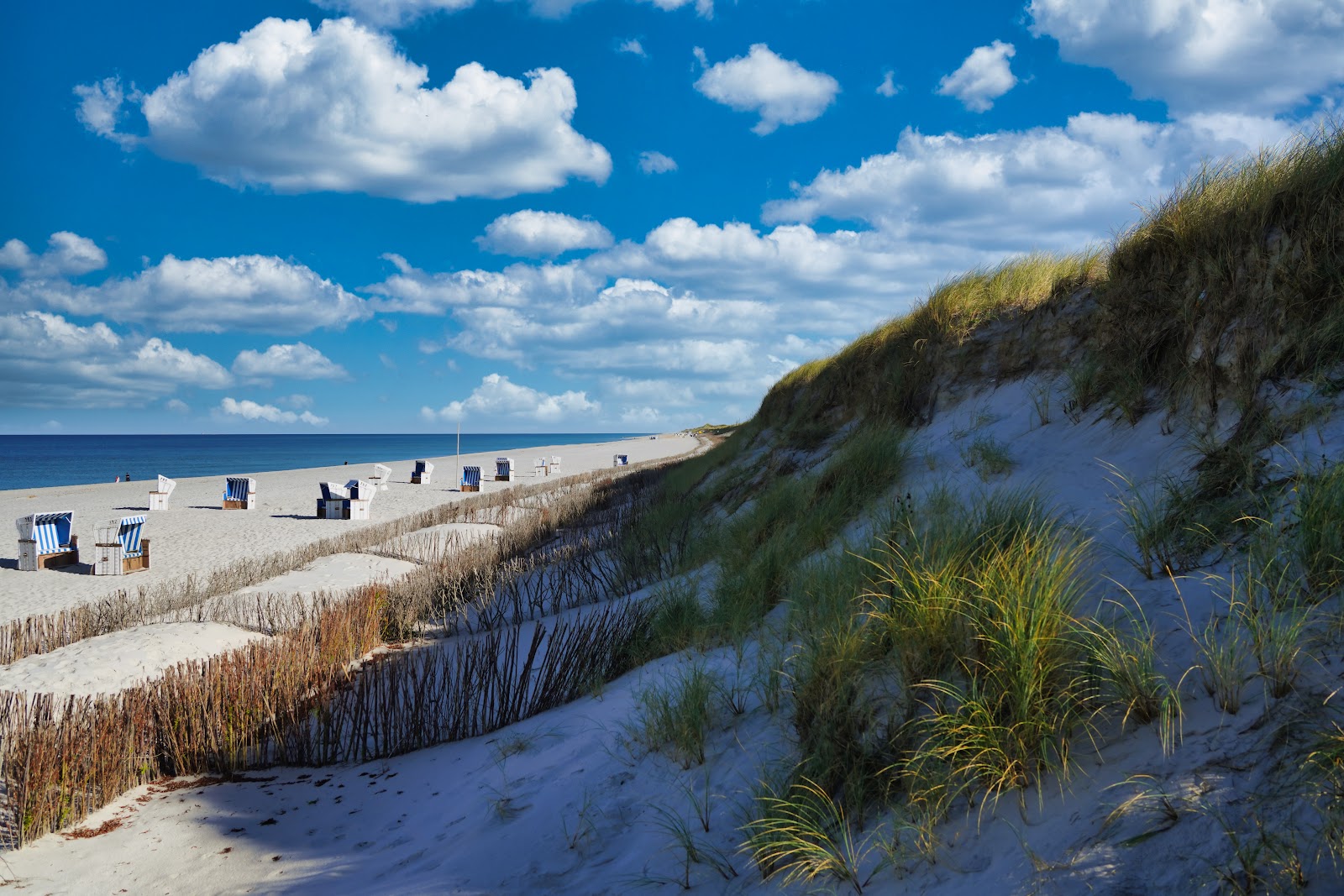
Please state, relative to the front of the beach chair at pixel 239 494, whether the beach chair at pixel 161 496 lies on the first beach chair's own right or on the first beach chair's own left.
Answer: on the first beach chair's own right

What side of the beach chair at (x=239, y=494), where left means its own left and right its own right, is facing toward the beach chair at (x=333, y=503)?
left

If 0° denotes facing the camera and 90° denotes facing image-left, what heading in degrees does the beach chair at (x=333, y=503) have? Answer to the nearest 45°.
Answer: approximately 45°

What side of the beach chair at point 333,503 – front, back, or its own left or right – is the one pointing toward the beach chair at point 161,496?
right

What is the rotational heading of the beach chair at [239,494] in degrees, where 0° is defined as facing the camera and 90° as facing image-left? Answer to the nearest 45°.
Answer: approximately 45°

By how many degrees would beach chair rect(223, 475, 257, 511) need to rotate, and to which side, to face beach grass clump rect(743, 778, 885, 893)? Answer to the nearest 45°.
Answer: approximately 45° to its left
